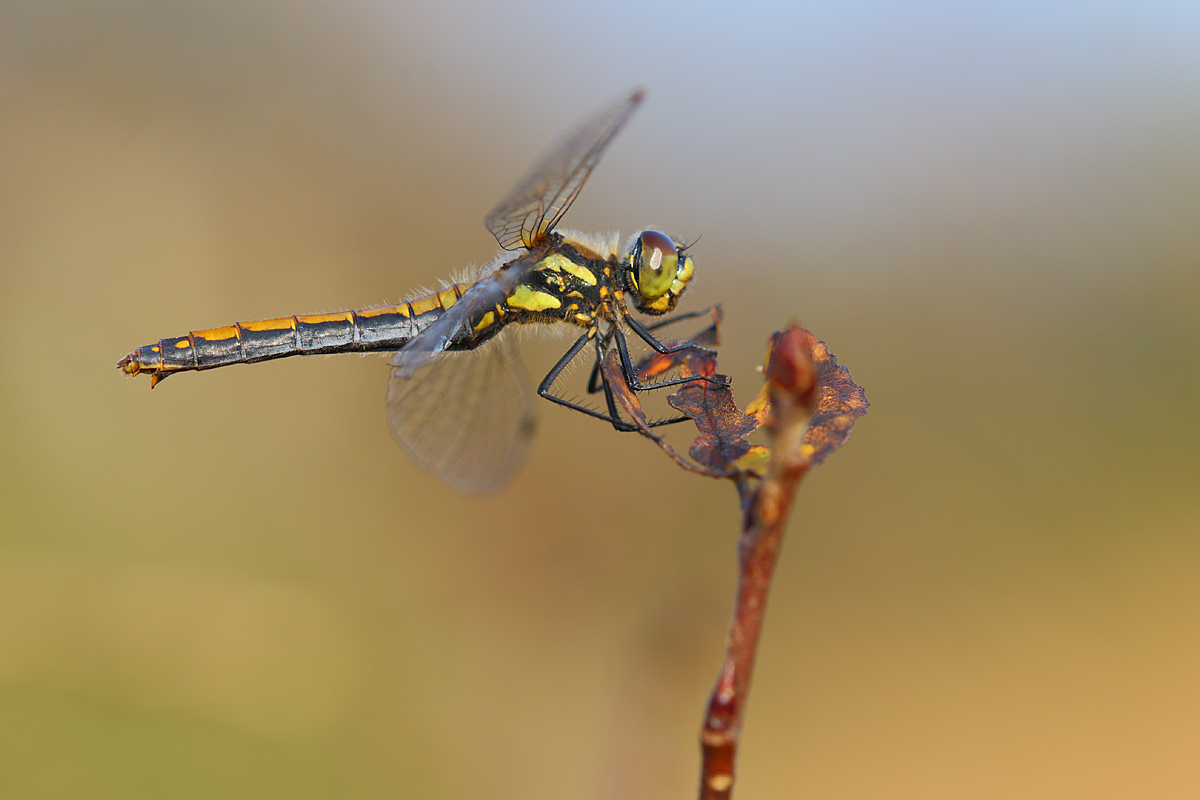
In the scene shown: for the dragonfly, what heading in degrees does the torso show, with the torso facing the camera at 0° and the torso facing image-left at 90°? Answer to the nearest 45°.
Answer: approximately 270°
